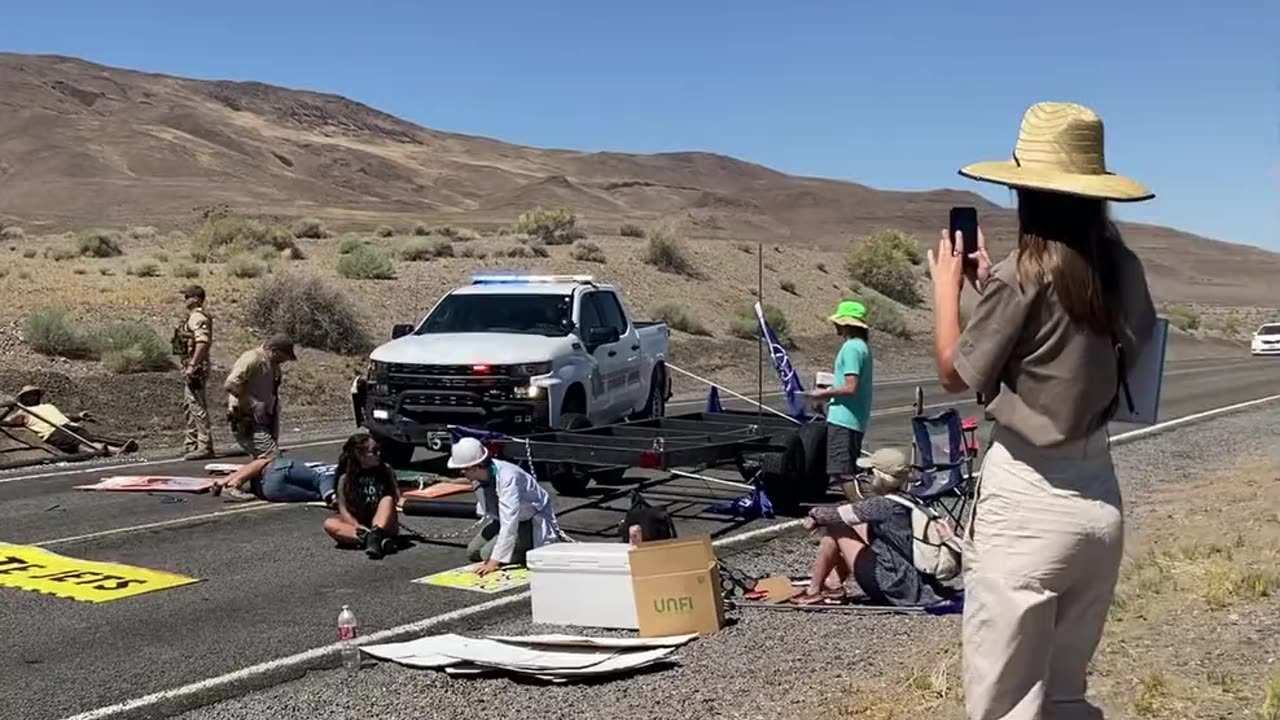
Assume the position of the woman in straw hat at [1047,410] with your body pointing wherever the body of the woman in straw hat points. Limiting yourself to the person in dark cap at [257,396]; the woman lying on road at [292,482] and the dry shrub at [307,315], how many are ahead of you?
3

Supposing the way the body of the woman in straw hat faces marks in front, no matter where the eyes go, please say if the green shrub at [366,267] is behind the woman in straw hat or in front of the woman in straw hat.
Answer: in front

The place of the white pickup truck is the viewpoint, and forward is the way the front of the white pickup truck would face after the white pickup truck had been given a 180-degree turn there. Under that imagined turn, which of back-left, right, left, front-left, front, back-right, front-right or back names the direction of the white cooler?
back-right

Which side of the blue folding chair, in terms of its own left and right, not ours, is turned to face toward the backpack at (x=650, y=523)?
front

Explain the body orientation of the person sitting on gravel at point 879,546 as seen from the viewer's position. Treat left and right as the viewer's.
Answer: facing to the left of the viewer

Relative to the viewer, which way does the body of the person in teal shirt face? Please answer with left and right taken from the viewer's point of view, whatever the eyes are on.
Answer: facing to the left of the viewer

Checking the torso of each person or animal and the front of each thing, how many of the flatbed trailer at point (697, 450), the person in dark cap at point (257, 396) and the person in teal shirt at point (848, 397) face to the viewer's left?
1

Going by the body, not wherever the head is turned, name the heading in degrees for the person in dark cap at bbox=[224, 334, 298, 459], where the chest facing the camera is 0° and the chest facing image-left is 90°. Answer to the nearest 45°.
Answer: approximately 315°

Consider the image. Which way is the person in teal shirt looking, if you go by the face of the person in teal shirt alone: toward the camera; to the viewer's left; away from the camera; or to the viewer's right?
to the viewer's left

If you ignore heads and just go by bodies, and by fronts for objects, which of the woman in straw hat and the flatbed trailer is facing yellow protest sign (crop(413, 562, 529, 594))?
the woman in straw hat

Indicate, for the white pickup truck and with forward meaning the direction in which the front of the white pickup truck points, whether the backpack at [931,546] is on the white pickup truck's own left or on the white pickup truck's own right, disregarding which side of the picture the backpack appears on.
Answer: on the white pickup truck's own left

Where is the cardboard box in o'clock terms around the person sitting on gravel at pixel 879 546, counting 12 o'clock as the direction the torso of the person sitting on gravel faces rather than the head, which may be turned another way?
The cardboard box is roughly at 11 o'clock from the person sitting on gravel.

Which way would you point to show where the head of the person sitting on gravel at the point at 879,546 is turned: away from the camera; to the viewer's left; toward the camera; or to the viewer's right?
to the viewer's left
